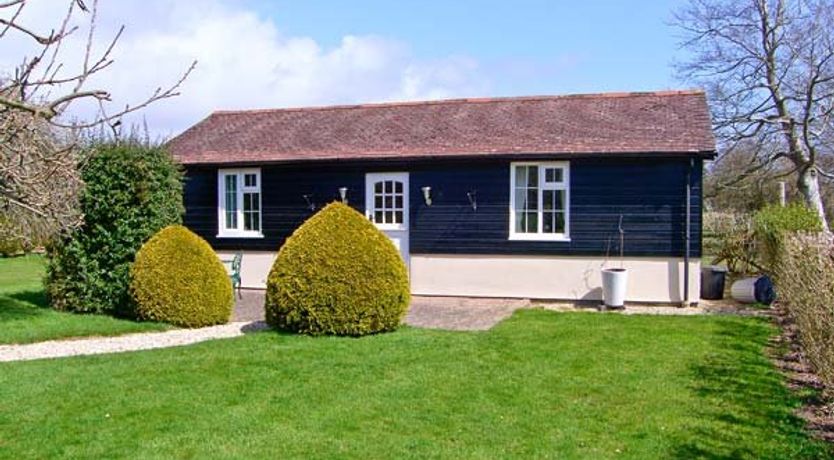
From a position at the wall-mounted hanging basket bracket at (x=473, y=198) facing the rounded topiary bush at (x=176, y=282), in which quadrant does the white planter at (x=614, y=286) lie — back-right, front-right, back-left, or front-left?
back-left

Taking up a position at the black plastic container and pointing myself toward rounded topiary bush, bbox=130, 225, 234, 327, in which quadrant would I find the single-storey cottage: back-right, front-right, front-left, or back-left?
front-right

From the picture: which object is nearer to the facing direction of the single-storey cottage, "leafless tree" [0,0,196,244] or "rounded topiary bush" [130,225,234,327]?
the leafless tree

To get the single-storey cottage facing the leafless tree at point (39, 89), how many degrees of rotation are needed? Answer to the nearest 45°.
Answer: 0° — it already faces it

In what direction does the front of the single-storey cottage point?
toward the camera

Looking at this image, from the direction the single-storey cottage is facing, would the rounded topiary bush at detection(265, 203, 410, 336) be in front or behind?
in front

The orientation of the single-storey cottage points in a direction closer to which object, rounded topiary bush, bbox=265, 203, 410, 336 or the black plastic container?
the rounded topiary bush

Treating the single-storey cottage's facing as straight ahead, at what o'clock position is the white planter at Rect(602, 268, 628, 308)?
The white planter is roughly at 10 o'clock from the single-storey cottage.

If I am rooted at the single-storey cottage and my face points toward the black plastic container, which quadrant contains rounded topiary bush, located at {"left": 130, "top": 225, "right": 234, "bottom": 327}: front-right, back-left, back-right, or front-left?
back-right

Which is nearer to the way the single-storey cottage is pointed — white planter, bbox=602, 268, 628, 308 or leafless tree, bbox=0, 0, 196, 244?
the leafless tree

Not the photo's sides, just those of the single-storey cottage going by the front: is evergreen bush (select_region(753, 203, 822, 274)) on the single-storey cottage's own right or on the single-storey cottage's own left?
on the single-storey cottage's own left

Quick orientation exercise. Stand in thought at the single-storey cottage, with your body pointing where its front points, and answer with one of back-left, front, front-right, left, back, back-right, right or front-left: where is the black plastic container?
left
